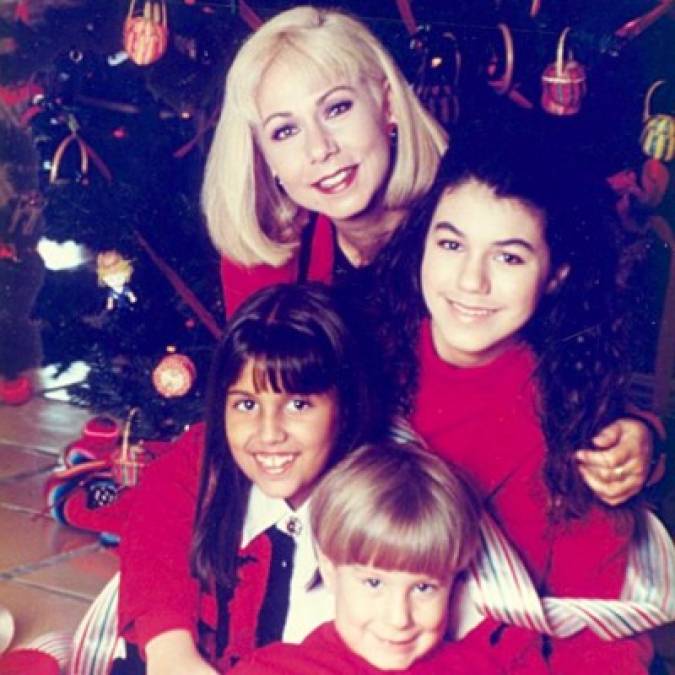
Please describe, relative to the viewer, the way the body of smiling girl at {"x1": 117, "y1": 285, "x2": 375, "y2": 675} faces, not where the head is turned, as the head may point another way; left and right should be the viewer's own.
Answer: facing the viewer and to the right of the viewer

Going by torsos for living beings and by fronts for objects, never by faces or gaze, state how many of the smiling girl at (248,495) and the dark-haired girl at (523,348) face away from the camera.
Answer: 0

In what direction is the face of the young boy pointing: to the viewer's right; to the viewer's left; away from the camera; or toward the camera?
toward the camera

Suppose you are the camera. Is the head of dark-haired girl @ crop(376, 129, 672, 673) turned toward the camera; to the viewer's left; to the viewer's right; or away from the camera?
toward the camera
